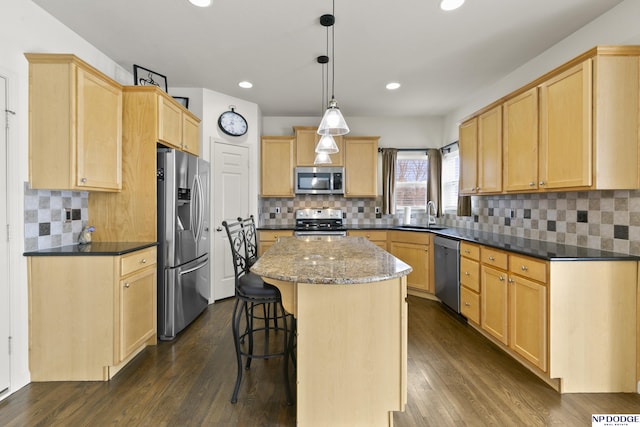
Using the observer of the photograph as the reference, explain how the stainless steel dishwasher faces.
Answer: facing the viewer and to the left of the viewer

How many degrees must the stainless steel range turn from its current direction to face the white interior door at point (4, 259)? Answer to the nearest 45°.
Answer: approximately 45° to its right

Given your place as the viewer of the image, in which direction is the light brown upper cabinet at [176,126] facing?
facing the viewer and to the right of the viewer

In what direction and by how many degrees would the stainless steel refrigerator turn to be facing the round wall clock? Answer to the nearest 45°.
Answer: approximately 90° to its left

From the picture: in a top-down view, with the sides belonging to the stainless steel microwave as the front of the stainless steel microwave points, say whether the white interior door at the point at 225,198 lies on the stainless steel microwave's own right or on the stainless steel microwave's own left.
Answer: on the stainless steel microwave's own right

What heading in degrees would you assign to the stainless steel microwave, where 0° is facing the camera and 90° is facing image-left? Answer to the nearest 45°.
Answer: approximately 0°

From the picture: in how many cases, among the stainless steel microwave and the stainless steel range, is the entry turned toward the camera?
2

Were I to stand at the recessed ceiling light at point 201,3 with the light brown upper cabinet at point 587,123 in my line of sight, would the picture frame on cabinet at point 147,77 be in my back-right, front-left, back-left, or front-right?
back-left

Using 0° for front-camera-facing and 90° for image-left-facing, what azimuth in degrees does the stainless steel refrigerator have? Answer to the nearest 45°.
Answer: approximately 315°

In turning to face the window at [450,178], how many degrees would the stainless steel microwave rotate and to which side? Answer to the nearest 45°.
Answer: approximately 90° to its left

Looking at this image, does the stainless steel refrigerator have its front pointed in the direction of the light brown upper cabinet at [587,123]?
yes

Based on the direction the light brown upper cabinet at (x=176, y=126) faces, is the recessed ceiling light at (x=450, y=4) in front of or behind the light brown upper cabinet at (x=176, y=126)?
in front

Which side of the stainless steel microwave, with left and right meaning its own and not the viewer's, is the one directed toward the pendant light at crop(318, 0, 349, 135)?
front

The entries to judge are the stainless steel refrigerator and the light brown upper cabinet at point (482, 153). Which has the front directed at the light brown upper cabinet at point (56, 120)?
the light brown upper cabinet at point (482, 153)

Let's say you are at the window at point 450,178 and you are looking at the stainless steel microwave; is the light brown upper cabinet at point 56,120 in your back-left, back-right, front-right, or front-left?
front-left
